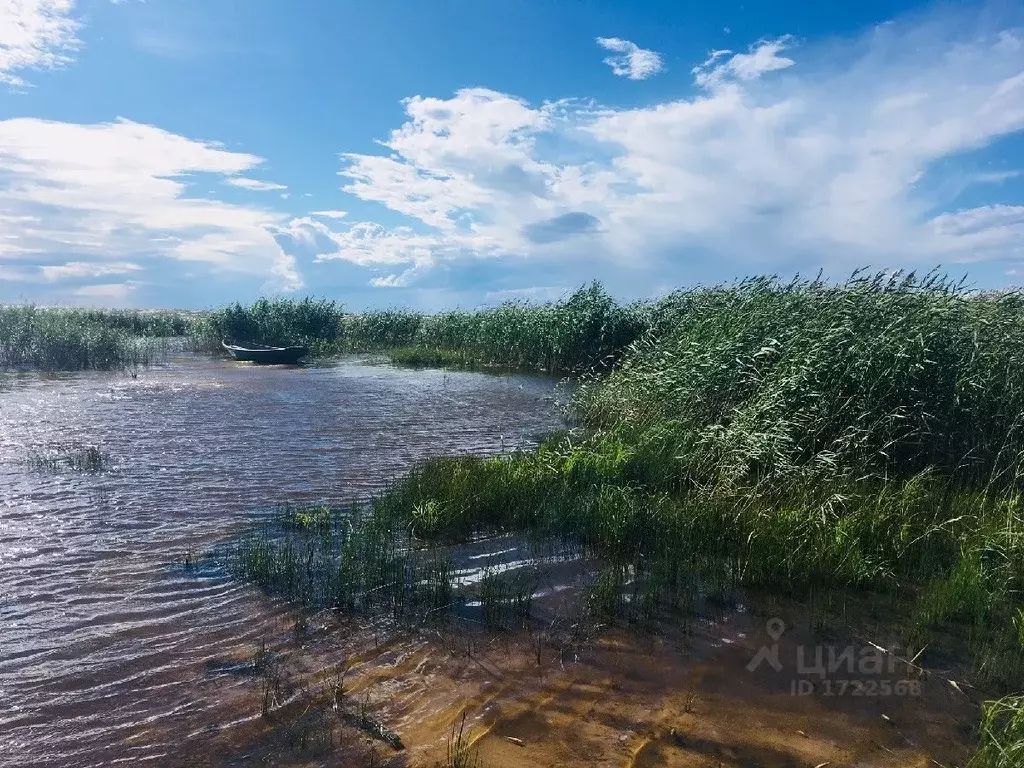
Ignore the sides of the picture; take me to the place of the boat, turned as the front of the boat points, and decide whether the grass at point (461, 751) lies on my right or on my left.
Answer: on my left

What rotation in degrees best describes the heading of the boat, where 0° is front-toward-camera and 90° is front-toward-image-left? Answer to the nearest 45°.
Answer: approximately 90°

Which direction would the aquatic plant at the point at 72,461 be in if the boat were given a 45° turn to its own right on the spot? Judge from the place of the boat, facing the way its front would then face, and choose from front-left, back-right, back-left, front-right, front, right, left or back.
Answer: back-left
